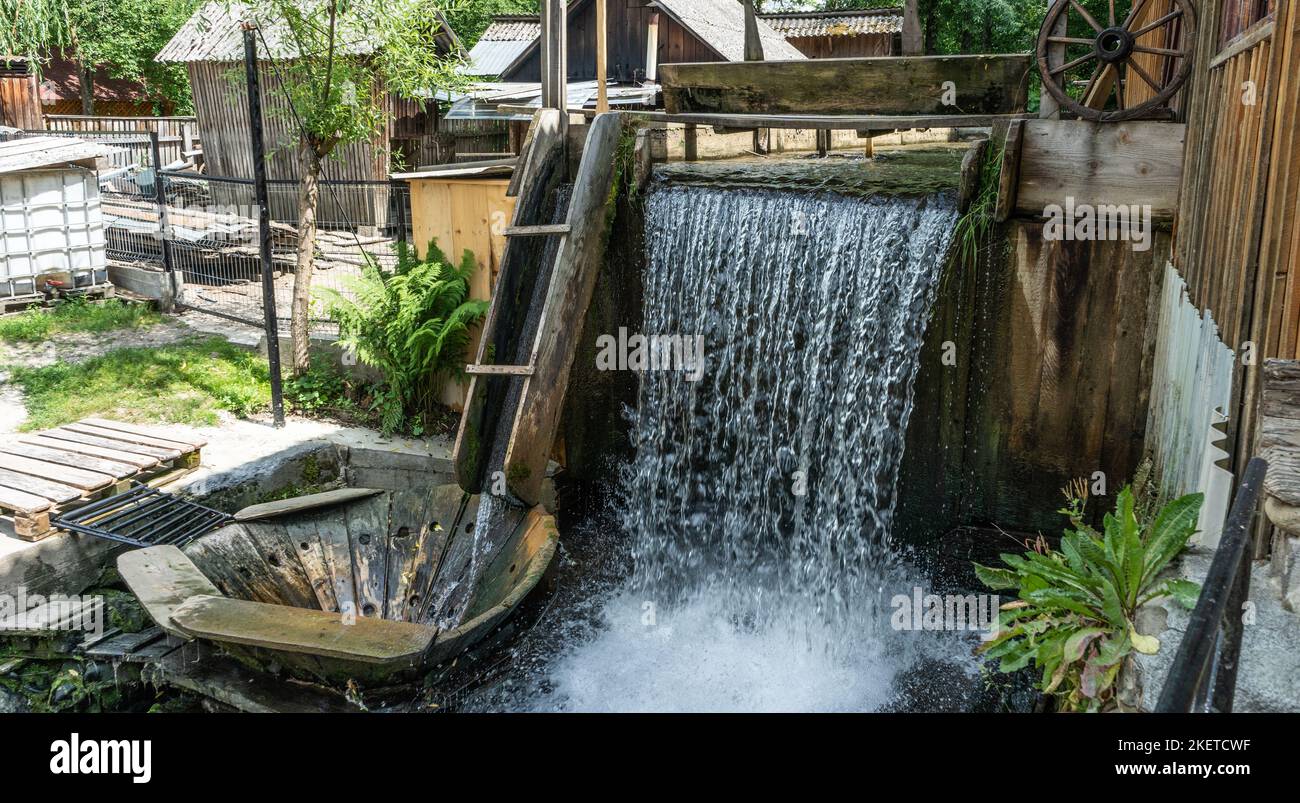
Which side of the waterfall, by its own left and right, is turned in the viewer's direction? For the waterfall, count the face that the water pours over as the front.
front

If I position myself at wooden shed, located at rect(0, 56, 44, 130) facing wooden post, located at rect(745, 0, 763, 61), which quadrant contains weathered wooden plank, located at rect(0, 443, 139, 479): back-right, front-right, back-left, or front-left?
front-right

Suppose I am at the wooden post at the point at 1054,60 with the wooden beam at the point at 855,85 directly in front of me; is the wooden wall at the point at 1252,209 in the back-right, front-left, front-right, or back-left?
back-left

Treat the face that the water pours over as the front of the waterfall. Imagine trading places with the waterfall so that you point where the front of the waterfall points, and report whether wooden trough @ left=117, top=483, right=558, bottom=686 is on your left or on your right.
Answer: on your right

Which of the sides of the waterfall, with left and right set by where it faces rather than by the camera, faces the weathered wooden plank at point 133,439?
right

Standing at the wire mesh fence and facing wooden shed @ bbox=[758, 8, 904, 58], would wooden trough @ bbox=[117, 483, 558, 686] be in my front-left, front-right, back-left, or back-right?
back-right

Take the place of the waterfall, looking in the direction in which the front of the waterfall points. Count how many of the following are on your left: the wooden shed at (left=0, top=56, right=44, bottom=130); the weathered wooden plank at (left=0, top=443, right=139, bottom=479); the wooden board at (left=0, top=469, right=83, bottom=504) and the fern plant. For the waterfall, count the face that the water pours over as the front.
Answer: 0

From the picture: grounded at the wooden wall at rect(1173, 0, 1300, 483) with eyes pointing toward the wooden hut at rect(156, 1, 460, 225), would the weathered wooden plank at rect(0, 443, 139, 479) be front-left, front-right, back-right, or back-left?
front-left

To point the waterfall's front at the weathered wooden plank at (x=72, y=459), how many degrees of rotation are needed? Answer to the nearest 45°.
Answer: approximately 90° to its right

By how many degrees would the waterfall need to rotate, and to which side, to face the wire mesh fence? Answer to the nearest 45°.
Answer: approximately 135° to its right

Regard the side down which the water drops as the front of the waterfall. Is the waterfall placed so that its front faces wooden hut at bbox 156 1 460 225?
no

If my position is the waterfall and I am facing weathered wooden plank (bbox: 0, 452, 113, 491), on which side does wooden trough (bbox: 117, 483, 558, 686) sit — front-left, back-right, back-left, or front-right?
front-left

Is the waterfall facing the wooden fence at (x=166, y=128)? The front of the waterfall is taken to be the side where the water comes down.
no

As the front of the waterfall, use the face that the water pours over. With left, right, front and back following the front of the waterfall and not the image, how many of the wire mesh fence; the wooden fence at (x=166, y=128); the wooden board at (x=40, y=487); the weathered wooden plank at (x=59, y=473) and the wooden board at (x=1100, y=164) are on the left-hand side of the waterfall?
1

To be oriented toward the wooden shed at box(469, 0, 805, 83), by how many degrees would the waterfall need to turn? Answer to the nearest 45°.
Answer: approximately 180°

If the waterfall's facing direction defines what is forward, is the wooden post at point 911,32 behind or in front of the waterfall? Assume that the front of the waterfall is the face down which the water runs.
behind
